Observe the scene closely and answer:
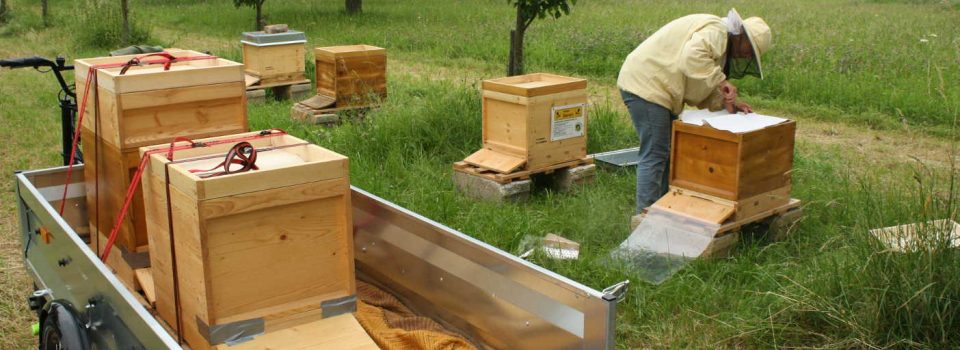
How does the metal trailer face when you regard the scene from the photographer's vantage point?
facing away from the viewer and to the left of the viewer

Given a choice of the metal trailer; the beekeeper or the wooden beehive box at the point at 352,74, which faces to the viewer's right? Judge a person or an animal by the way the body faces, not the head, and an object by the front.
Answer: the beekeeper

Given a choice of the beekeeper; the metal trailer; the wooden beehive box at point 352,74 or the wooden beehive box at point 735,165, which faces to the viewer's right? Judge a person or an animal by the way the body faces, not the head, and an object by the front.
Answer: the beekeeper

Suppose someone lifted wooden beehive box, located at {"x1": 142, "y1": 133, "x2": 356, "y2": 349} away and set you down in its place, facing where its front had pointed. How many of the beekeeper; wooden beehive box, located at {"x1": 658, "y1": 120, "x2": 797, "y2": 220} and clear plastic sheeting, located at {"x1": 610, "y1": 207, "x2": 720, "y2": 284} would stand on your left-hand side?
3

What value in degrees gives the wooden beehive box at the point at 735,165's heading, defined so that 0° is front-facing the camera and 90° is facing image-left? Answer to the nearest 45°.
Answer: approximately 45°

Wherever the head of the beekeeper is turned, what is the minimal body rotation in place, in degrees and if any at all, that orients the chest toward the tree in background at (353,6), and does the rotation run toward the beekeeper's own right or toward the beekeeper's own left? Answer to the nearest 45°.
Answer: approximately 135° to the beekeeper's own left

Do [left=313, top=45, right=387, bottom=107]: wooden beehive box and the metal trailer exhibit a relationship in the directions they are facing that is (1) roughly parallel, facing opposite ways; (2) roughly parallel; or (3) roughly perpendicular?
roughly perpendicular

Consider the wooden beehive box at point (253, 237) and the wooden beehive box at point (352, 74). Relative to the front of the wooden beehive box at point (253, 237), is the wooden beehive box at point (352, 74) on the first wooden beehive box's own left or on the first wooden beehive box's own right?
on the first wooden beehive box's own left

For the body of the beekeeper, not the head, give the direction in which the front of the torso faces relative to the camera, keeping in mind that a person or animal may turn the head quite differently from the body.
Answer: to the viewer's right

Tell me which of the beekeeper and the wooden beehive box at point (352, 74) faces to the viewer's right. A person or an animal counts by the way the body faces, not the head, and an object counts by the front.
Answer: the beekeeper

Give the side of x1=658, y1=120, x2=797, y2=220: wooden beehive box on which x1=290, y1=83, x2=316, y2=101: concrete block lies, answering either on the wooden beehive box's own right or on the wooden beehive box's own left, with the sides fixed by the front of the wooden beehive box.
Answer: on the wooden beehive box's own right
